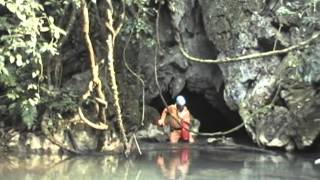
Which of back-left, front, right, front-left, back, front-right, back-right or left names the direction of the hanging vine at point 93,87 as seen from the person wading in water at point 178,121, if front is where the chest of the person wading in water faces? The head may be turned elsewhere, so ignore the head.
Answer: front-right

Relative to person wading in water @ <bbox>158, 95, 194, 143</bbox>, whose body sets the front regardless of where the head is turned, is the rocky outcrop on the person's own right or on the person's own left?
on the person's own left

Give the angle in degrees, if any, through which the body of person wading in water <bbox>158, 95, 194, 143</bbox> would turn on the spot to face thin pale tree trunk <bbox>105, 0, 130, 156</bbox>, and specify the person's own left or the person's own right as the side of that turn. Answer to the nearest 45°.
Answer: approximately 45° to the person's own right

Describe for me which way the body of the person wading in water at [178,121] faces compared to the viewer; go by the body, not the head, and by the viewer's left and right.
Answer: facing the viewer

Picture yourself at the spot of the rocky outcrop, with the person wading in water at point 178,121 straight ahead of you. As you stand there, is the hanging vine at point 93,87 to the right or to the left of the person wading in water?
left
